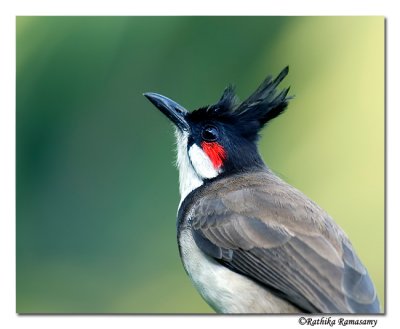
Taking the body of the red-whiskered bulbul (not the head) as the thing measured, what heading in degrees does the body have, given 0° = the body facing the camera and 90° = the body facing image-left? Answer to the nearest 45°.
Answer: approximately 90°
